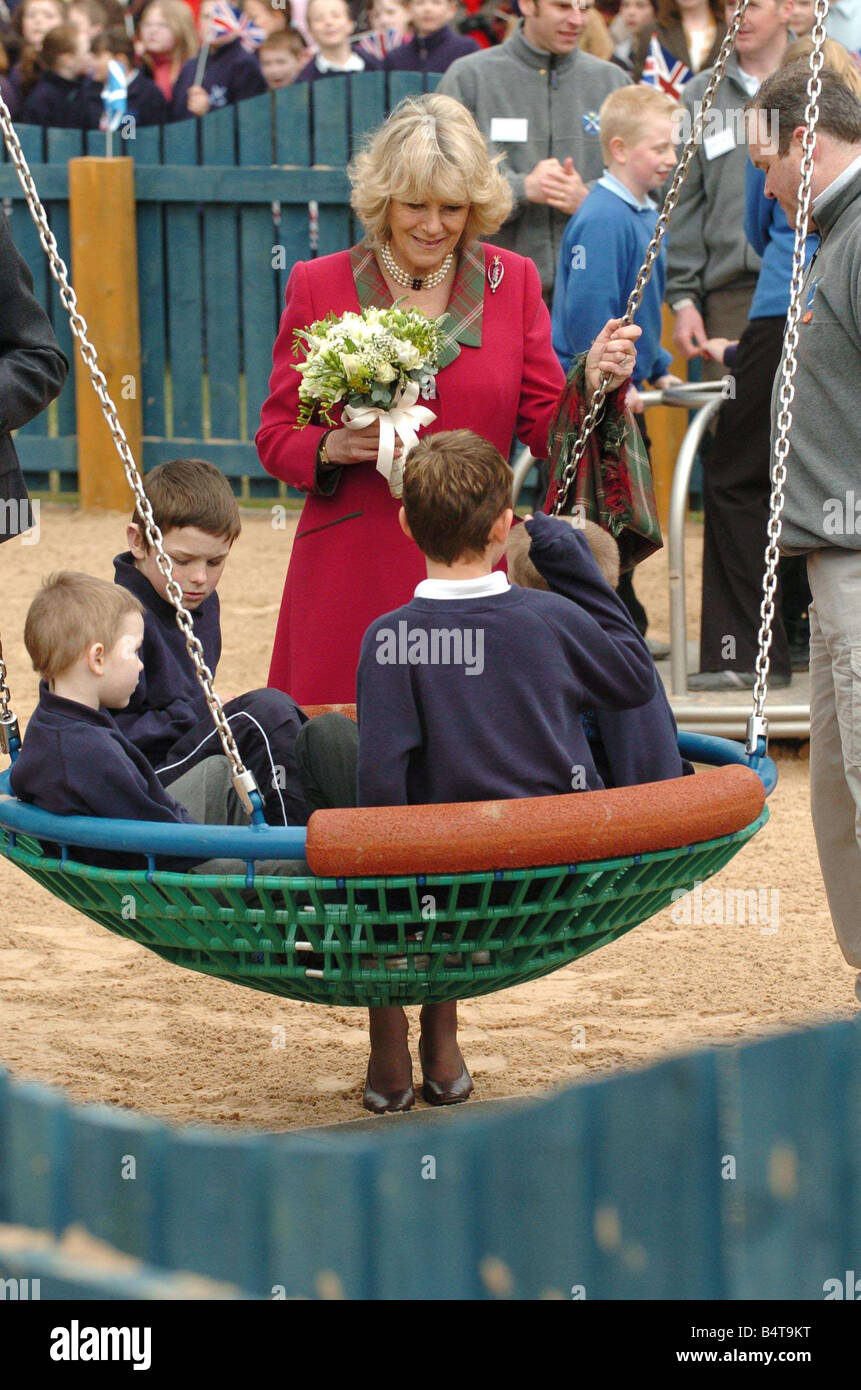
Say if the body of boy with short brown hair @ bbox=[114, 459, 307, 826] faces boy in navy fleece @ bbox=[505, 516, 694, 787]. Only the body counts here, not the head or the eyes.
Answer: yes

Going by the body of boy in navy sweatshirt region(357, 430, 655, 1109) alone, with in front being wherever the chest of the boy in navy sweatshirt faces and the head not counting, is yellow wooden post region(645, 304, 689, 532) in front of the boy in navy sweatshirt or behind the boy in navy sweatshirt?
in front

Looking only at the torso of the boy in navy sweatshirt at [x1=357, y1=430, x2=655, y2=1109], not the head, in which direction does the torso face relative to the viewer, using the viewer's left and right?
facing away from the viewer

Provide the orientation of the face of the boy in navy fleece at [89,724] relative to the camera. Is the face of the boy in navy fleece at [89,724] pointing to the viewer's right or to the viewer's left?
to the viewer's right

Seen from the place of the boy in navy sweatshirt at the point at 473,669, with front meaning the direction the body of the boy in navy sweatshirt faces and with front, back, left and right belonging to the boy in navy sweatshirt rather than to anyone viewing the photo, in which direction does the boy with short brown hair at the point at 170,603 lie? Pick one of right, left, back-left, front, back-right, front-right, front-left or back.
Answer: front-left

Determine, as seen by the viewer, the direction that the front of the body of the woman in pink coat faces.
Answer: toward the camera

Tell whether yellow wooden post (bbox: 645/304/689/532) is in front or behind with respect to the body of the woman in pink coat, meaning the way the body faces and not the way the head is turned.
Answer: behind

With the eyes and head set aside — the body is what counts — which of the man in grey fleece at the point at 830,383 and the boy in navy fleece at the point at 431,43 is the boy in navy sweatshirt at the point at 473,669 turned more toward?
the boy in navy fleece

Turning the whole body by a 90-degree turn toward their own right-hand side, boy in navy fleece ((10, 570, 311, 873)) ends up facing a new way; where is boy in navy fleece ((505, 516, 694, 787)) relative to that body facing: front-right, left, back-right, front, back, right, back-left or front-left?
left

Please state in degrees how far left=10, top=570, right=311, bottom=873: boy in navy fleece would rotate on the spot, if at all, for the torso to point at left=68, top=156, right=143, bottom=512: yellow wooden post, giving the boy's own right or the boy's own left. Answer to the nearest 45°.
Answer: approximately 90° to the boy's own left

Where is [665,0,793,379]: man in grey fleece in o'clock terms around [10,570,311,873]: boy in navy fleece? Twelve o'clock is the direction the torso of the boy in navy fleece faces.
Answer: The man in grey fleece is roughly at 10 o'clock from the boy in navy fleece.

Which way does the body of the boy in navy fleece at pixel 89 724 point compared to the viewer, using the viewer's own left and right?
facing to the right of the viewer

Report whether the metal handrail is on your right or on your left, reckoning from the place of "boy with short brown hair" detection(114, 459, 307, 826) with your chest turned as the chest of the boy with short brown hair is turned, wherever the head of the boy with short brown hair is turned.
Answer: on your left

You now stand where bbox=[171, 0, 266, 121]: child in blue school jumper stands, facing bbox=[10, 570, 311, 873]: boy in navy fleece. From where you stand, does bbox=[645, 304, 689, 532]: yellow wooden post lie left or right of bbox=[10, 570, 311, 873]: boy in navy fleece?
left

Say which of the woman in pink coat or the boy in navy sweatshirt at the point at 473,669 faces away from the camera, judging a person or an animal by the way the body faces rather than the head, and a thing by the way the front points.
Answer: the boy in navy sweatshirt

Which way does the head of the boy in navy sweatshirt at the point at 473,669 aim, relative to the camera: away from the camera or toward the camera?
away from the camera

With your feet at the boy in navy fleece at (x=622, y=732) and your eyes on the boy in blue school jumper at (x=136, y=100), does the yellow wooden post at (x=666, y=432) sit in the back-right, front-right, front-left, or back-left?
front-right

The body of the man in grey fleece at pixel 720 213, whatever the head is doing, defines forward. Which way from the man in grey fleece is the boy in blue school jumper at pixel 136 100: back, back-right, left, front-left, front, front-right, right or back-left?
right

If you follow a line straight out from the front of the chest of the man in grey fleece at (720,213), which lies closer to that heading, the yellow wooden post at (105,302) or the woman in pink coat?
the woman in pink coat

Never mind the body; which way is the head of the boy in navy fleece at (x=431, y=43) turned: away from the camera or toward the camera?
toward the camera

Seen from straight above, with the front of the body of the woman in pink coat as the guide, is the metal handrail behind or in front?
behind
